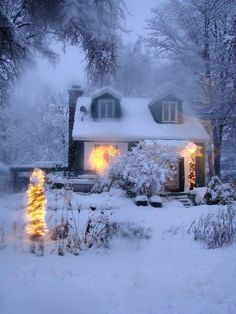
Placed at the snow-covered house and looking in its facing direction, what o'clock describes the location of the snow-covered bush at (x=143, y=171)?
The snow-covered bush is roughly at 12 o'clock from the snow-covered house.

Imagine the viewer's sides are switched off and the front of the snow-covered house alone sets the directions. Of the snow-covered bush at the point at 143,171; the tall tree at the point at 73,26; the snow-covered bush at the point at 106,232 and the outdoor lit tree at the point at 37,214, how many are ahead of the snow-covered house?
4

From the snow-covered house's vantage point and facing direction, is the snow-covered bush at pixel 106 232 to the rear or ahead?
ahead

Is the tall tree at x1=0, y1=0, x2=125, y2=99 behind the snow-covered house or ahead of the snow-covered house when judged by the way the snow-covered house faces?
ahead

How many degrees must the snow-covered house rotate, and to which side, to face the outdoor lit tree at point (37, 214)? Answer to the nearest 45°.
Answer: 0° — it already faces it

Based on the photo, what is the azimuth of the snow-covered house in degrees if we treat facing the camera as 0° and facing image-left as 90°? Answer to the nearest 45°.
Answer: approximately 0°
